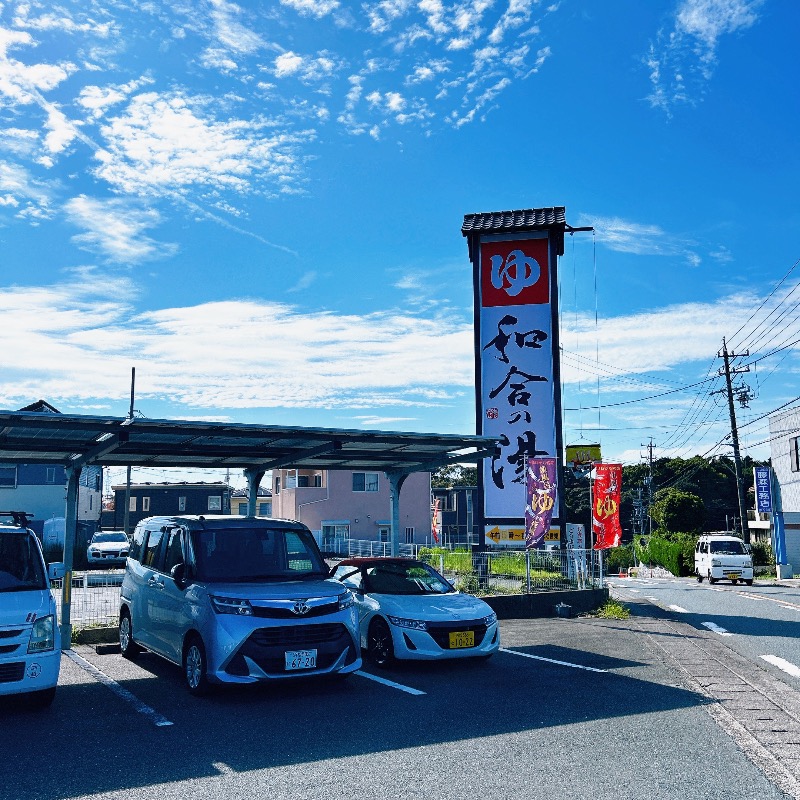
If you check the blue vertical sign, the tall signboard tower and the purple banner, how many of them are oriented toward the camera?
3

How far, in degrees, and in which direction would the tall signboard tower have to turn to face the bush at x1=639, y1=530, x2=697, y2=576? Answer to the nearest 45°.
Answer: approximately 180°

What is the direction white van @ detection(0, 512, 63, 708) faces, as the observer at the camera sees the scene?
facing the viewer

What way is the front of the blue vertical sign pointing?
toward the camera

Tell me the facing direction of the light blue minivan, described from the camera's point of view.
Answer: facing the viewer and to the right of the viewer

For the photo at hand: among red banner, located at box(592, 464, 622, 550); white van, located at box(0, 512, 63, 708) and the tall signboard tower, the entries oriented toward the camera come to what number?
3

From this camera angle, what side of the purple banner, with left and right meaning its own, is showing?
front

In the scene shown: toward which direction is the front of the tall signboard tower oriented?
toward the camera

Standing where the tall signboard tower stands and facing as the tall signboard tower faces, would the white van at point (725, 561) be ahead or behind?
behind

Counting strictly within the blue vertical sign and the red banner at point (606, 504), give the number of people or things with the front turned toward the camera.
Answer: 2

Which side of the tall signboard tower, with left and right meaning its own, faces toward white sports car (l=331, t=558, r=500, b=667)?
front

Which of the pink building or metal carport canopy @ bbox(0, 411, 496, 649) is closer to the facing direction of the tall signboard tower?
the metal carport canopy

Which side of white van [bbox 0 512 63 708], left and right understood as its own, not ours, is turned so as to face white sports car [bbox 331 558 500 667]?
left

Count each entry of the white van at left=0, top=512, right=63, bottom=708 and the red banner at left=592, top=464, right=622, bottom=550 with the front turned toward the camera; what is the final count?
2

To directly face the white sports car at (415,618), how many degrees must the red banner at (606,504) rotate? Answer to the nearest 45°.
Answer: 0° — it already faces it

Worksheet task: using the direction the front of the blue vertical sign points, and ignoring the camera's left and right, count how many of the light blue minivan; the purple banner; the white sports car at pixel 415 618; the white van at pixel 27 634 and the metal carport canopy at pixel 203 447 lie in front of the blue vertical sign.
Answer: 5
